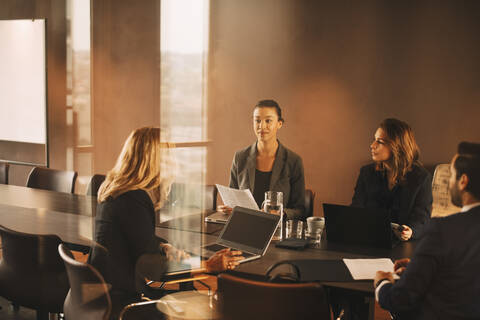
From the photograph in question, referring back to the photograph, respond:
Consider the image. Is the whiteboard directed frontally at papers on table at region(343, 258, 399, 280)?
no

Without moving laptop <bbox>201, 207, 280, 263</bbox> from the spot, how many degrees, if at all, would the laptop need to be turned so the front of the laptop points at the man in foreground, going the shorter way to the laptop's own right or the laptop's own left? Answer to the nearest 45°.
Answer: approximately 90° to the laptop's own left

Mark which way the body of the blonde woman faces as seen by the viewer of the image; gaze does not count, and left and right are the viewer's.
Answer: facing to the right of the viewer

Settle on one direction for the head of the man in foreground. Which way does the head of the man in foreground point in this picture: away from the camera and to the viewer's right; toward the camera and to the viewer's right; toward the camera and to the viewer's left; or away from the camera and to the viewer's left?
away from the camera and to the viewer's left

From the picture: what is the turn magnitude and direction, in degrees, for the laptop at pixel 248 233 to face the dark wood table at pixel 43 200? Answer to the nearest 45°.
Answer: approximately 90° to its right

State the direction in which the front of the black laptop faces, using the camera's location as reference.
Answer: facing away from the viewer and to the right of the viewer

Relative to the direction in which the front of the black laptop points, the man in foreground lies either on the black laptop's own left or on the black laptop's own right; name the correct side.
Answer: on the black laptop's own right

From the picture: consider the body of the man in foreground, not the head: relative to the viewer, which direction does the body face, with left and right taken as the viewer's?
facing away from the viewer and to the left of the viewer

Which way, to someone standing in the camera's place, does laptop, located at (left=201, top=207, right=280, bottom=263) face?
facing the viewer and to the left of the viewer

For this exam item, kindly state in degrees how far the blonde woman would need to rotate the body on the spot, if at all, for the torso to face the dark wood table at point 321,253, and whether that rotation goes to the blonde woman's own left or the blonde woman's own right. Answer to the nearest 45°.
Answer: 0° — they already face it
